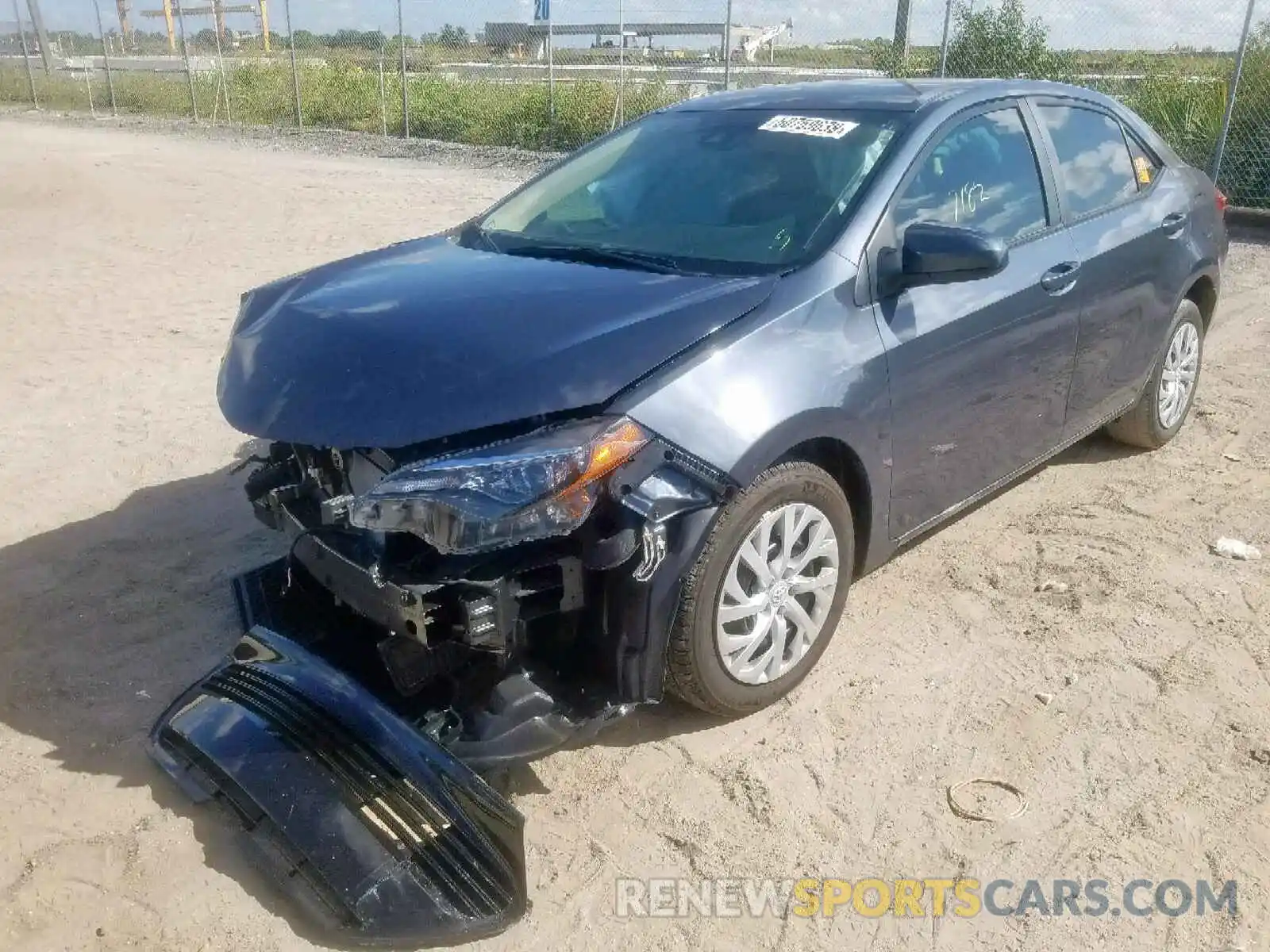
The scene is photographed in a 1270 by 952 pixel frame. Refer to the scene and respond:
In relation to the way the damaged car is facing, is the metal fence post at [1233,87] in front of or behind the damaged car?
behind

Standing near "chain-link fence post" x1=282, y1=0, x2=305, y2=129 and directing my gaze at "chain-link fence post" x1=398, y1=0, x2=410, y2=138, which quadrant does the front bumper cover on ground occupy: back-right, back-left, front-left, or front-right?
front-right

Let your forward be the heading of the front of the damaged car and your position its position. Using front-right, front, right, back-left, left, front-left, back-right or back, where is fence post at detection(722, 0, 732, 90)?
back-right

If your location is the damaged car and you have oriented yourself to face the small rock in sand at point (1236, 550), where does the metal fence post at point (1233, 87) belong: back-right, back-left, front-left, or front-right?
front-left

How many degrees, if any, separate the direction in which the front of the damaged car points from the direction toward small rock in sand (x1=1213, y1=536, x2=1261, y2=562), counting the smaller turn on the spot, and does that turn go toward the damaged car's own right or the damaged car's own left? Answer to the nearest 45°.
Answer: approximately 180°

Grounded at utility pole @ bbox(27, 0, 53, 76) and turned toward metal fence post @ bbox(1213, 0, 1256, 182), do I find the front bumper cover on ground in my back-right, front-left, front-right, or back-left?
front-right

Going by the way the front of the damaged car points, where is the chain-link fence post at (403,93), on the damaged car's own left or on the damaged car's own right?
on the damaged car's own right

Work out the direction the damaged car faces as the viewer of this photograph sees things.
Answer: facing the viewer and to the left of the viewer

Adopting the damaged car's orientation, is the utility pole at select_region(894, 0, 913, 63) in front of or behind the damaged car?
behind

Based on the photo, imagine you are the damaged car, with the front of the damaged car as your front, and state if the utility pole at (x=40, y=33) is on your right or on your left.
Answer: on your right

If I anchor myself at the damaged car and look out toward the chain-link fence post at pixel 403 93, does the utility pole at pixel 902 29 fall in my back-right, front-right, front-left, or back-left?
front-right

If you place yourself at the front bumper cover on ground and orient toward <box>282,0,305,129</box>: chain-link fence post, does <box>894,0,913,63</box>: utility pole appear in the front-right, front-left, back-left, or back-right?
front-right
